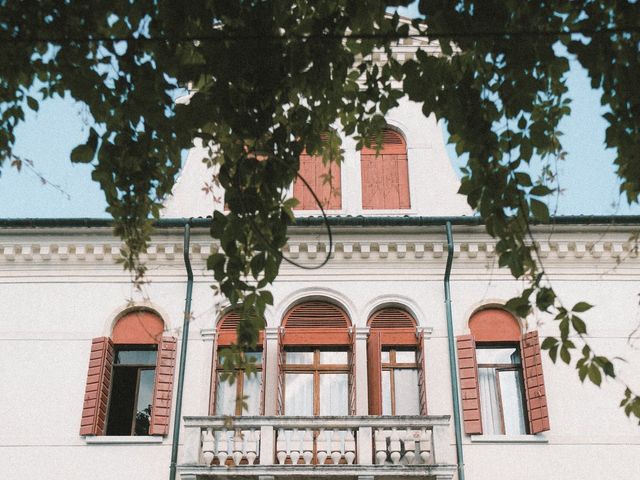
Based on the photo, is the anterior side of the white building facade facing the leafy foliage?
yes

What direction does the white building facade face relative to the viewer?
toward the camera

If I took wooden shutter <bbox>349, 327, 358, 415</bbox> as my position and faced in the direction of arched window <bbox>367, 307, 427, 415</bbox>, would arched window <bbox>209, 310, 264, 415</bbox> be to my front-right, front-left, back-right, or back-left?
back-left
